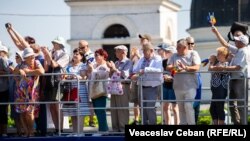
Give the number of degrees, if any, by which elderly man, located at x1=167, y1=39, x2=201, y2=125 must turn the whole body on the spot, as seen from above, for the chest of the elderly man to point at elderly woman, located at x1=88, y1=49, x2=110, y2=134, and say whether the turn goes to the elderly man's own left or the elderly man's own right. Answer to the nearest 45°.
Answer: approximately 45° to the elderly man's own right

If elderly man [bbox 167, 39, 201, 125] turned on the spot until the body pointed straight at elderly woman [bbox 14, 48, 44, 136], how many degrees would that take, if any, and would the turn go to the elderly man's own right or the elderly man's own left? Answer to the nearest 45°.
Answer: approximately 45° to the elderly man's own right

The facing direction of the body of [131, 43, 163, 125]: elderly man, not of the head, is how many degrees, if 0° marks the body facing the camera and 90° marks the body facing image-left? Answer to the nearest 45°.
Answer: approximately 45°

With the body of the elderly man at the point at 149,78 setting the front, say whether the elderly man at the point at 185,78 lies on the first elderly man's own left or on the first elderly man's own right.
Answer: on the first elderly man's own left

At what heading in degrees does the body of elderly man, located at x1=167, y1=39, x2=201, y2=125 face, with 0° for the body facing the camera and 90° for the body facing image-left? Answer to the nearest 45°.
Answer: approximately 45°

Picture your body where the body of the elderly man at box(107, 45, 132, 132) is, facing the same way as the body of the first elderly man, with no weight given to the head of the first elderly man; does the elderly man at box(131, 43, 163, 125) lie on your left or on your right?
on your left

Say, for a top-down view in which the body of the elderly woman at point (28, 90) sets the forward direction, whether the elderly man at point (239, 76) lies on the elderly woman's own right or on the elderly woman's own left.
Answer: on the elderly woman's own left
